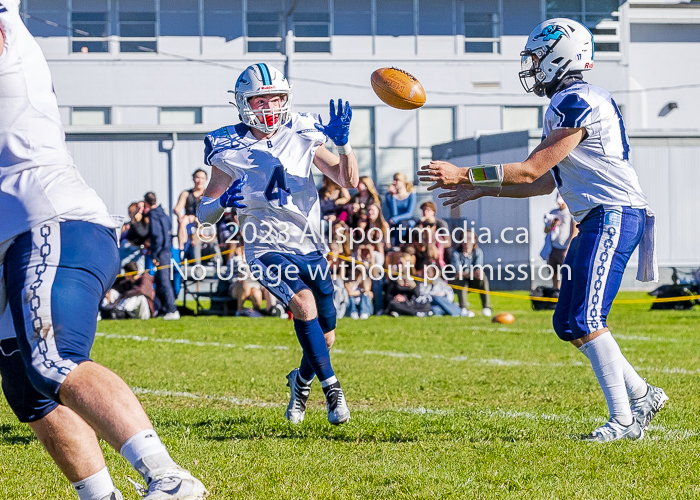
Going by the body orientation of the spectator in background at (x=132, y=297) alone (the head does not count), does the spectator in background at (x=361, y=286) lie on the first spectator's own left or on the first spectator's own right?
on the first spectator's own left

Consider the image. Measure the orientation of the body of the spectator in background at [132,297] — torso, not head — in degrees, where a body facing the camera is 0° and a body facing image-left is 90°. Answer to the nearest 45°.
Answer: approximately 0°

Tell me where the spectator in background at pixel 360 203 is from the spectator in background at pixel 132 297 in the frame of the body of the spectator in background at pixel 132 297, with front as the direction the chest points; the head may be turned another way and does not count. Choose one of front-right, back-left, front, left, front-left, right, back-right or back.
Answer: left

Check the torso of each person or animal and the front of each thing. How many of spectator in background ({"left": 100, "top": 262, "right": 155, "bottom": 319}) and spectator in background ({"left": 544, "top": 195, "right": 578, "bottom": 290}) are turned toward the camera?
2

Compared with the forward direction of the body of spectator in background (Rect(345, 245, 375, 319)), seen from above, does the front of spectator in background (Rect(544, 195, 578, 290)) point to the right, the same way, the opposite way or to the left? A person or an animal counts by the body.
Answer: the same way

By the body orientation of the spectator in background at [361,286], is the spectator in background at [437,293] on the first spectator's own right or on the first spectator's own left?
on the first spectator's own left

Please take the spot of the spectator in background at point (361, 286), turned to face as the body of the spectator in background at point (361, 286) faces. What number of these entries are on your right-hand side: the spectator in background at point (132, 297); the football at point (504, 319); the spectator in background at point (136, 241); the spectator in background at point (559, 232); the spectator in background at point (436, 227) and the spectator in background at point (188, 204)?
3

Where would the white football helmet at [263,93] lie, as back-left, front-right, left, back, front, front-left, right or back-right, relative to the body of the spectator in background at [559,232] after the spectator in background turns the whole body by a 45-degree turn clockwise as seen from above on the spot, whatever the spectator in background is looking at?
front-left

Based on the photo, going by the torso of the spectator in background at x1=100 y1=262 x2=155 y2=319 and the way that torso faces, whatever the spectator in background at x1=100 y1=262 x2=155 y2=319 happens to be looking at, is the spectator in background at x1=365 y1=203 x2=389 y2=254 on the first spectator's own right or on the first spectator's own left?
on the first spectator's own left

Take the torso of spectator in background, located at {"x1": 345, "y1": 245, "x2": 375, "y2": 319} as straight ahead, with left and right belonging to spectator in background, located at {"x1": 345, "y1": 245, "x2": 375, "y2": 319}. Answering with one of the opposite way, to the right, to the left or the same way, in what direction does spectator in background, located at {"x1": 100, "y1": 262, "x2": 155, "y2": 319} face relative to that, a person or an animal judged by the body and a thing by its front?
the same way

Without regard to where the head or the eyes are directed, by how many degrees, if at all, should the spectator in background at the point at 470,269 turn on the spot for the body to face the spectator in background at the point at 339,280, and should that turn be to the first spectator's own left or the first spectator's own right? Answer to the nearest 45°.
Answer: approximately 45° to the first spectator's own right

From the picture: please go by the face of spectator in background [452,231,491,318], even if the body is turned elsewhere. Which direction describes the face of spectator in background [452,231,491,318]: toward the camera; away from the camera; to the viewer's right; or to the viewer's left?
toward the camera

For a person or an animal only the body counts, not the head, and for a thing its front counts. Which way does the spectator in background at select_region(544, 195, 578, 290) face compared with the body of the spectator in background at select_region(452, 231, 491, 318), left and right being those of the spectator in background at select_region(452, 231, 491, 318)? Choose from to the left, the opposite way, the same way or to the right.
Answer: the same way

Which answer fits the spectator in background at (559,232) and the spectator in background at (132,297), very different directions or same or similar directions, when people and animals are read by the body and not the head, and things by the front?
same or similar directions

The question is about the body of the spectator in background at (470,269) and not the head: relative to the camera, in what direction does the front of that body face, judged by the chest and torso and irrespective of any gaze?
toward the camera

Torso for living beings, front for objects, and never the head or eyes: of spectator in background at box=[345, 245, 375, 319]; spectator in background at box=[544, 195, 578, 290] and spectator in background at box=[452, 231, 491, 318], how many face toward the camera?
3

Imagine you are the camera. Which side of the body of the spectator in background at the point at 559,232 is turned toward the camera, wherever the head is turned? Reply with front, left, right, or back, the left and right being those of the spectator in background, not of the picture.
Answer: front

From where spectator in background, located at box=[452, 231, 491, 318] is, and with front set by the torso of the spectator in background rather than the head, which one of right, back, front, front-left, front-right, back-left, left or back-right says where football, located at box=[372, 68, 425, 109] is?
front
